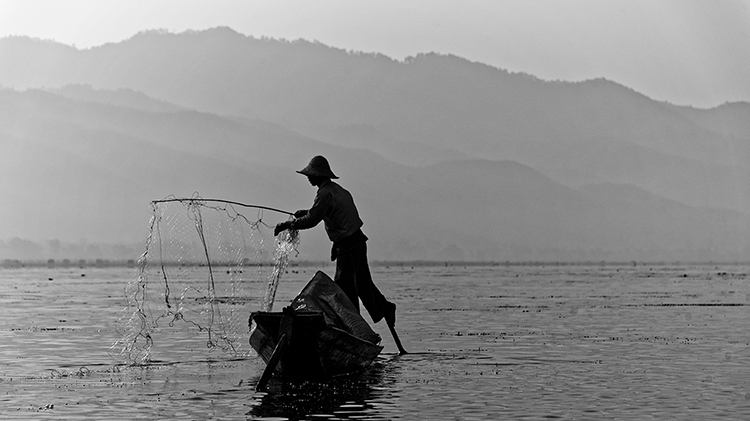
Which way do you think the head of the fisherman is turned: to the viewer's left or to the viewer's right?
to the viewer's left

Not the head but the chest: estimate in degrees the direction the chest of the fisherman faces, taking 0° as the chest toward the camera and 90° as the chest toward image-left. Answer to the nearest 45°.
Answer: approximately 90°
